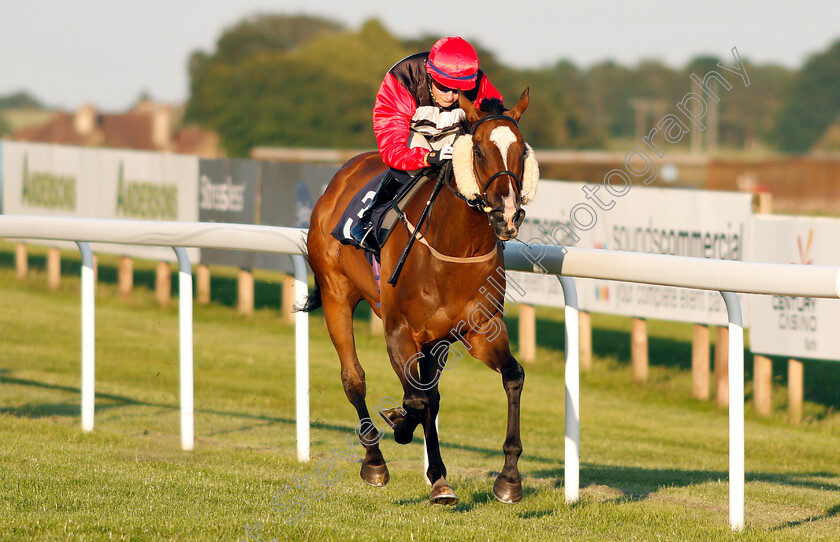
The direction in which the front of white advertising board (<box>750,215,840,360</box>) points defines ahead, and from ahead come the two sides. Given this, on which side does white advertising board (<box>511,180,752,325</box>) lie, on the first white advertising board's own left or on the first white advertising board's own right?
on the first white advertising board's own right

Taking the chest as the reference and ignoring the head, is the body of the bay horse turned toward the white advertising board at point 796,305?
no

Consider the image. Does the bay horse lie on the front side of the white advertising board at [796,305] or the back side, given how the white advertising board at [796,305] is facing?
on the front side

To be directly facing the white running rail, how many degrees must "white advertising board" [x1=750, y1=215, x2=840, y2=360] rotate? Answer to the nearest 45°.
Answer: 0° — it already faces it

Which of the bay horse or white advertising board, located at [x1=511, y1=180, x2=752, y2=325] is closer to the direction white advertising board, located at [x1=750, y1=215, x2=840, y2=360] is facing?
the bay horse

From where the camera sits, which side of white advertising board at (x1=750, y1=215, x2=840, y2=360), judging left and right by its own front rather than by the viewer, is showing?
front

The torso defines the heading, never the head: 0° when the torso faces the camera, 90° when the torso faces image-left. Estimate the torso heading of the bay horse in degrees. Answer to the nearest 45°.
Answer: approximately 315°

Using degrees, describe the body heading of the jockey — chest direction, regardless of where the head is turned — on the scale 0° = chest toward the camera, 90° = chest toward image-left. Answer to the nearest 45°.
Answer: approximately 315°

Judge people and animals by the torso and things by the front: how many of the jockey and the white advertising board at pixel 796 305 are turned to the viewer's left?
0
